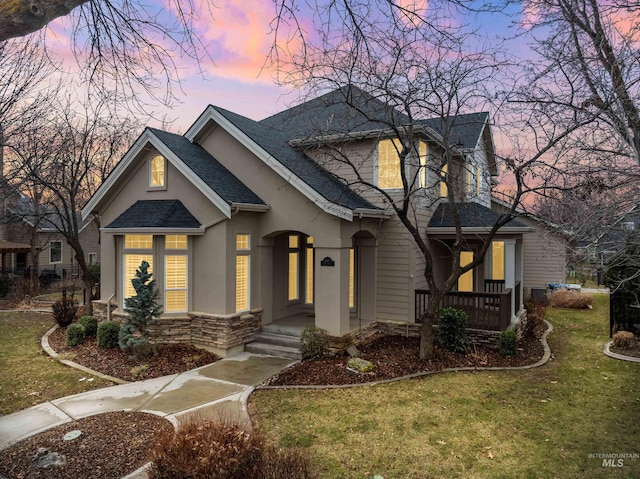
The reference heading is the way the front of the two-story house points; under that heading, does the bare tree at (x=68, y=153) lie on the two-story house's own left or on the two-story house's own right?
on the two-story house's own right

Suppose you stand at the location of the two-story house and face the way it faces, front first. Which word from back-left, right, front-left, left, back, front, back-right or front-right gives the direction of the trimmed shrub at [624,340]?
back-left

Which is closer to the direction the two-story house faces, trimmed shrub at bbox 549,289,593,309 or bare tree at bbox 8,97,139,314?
the bare tree

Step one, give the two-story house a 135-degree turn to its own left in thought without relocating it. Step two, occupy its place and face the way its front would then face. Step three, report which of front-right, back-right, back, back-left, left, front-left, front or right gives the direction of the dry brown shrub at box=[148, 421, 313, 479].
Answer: right

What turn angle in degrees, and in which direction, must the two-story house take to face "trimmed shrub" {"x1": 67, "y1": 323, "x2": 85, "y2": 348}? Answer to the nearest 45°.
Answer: approximately 45° to its right

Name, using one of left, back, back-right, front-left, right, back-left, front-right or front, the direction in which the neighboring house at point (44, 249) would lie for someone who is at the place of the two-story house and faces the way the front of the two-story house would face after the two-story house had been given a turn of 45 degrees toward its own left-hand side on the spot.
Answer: back-right

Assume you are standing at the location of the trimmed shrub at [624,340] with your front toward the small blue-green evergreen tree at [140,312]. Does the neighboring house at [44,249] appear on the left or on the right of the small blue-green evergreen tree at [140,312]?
right

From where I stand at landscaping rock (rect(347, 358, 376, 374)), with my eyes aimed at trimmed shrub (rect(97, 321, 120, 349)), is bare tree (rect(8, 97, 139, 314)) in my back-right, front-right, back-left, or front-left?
front-right
